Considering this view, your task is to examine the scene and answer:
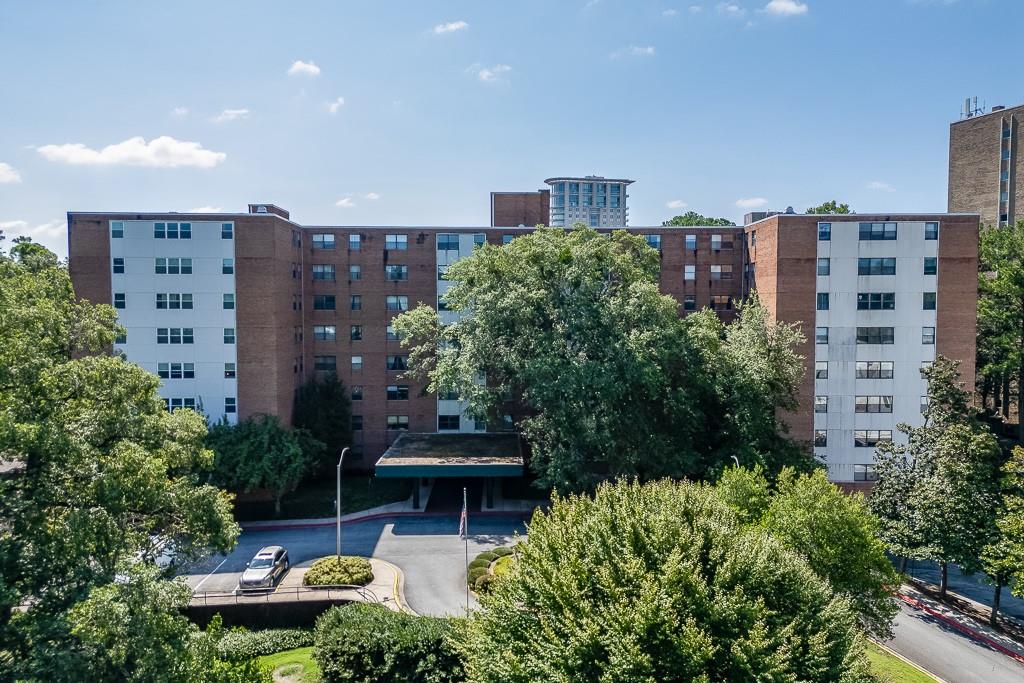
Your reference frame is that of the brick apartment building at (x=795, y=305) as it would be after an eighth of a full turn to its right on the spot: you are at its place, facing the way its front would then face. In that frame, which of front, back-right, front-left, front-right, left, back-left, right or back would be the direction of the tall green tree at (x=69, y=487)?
front

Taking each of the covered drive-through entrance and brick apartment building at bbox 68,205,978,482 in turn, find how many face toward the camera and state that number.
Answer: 2

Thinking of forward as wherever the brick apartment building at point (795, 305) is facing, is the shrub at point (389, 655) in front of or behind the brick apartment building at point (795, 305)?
in front

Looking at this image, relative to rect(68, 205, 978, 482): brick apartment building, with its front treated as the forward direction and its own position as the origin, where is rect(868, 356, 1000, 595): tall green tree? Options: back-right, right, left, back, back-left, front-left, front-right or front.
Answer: front

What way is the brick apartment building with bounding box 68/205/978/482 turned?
toward the camera

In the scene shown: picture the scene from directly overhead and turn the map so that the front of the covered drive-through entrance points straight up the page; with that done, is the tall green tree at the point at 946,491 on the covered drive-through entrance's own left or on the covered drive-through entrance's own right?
on the covered drive-through entrance's own left

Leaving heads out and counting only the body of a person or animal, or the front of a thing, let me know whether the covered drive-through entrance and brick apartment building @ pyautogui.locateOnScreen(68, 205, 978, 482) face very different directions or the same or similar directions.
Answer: same or similar directions

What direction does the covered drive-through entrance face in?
toward the camera

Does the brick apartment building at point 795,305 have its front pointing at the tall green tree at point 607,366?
no

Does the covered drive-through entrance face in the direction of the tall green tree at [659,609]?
yes

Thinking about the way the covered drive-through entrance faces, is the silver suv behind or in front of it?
in front

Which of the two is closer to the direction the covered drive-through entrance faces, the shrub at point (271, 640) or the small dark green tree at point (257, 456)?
the shrub

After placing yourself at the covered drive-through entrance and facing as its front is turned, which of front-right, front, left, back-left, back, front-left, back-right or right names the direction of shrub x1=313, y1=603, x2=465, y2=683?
front
